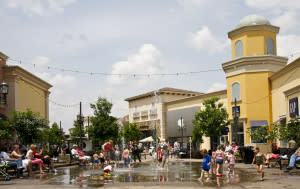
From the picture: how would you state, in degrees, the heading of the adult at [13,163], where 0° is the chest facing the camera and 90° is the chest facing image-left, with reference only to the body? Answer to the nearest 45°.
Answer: approximately 270°

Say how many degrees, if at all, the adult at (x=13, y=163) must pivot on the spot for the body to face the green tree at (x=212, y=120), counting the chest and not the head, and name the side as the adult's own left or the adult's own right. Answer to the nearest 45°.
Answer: approximately 45° to the adult's own left

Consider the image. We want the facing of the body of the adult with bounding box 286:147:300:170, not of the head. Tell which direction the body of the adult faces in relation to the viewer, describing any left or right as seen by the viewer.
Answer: facing to the left of the viewer

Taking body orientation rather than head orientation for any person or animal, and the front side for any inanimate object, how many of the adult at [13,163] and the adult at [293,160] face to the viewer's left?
1

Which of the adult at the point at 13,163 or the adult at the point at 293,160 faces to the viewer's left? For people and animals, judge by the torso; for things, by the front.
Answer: the adult at the point at 293,160

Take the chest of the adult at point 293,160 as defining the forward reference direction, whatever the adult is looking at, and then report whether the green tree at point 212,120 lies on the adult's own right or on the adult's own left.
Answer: on the adult's own right
